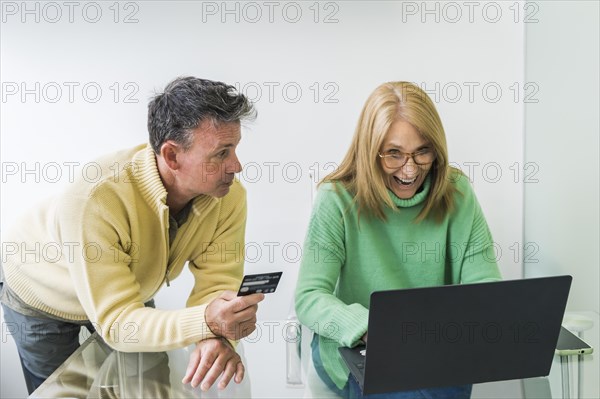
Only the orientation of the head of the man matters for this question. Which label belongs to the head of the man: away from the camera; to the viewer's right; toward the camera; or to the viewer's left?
to the viewer's right

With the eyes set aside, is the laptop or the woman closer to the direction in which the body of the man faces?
the laptop

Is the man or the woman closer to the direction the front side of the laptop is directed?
the woman

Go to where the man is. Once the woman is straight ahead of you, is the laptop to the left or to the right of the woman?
right

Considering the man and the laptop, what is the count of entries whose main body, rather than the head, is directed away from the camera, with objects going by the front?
1

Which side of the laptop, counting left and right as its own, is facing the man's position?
left

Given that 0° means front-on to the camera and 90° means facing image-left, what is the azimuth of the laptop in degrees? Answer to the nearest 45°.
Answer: approximately 180°

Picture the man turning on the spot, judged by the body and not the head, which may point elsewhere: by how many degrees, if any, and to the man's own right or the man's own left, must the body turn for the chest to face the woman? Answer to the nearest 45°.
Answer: approximately 45° to the man's own left

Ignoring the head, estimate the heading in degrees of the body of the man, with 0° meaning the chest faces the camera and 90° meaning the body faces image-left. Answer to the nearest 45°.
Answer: approximately 315°

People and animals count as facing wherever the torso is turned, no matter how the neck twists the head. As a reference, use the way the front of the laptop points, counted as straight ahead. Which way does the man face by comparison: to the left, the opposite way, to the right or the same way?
to the right

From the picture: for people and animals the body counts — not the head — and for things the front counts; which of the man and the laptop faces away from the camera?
the laptop

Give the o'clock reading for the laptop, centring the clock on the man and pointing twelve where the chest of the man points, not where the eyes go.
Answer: The laptop is roughly at 12 o'clock from the man.
